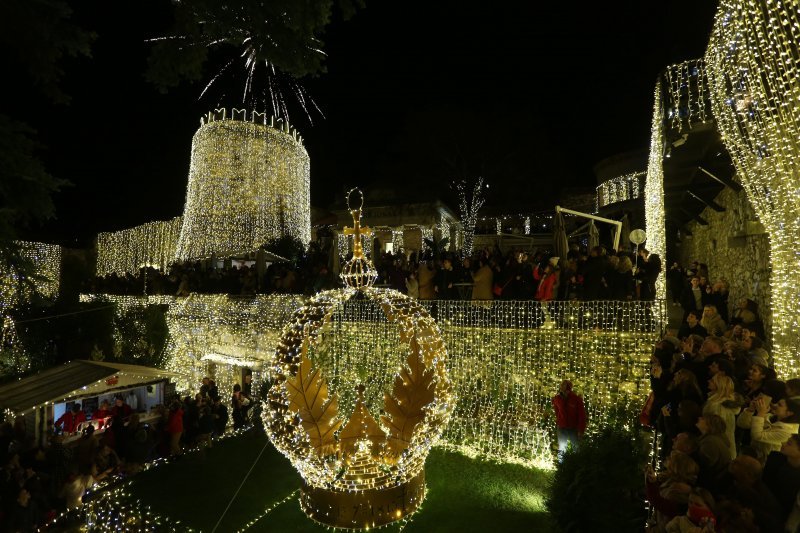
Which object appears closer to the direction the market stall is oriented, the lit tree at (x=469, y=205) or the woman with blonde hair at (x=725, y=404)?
the woman with blonde hair

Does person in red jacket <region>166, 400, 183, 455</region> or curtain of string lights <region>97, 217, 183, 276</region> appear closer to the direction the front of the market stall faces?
the person in red jacket

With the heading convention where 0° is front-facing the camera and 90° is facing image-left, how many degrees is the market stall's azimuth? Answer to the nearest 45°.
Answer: approximately 315°
